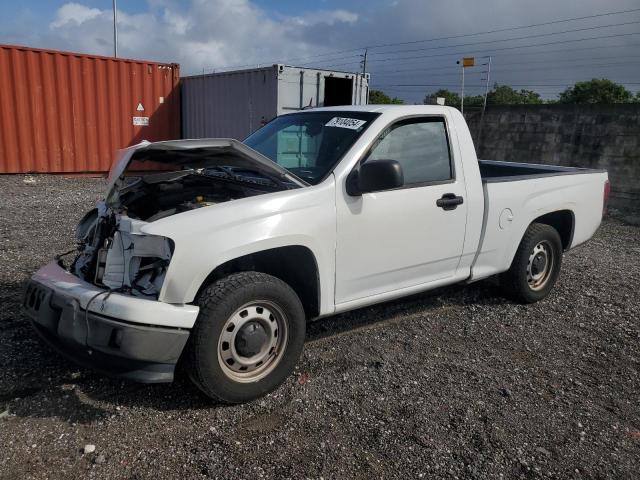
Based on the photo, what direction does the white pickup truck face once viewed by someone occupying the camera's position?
facing the viewer and to the left of the viewer

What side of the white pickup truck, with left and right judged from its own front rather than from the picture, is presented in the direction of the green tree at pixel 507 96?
back

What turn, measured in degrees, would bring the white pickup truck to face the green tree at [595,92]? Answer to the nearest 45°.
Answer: approximately 180°

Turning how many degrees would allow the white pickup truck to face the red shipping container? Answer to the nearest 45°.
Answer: approximately 90° to its right

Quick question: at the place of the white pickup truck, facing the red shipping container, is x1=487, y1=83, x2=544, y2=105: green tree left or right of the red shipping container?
right
